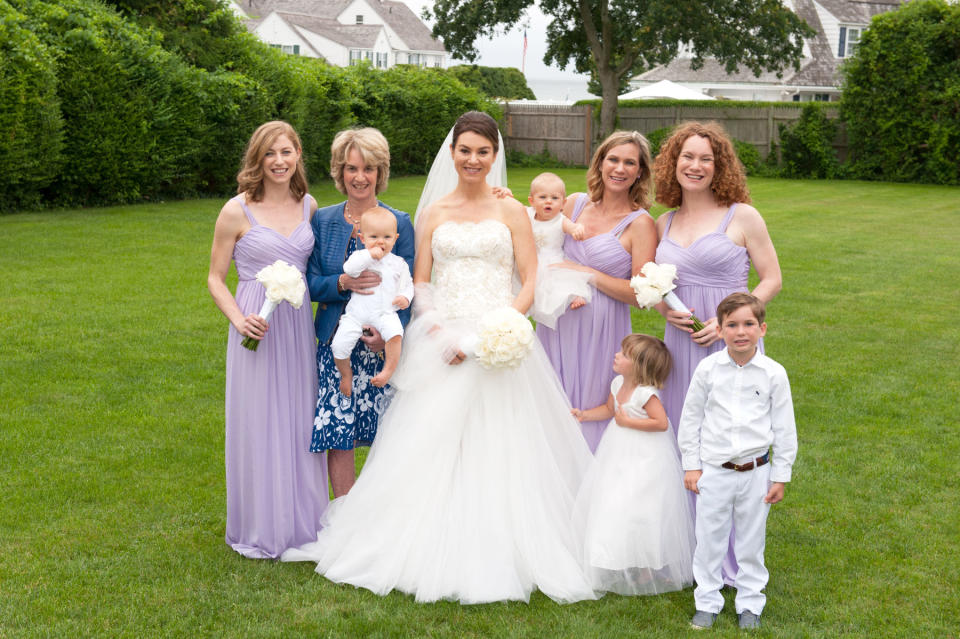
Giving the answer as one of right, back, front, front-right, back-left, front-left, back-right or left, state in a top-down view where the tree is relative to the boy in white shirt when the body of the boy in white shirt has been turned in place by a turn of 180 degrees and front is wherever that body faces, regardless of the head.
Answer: front

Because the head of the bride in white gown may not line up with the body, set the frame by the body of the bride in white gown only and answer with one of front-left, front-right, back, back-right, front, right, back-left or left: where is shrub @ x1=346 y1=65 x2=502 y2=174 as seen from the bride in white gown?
back

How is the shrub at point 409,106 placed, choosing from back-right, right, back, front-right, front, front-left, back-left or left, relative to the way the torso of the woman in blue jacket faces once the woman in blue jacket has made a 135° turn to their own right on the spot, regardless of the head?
front-right

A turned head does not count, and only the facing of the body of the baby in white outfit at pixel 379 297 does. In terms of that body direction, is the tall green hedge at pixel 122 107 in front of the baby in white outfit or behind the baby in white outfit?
behind

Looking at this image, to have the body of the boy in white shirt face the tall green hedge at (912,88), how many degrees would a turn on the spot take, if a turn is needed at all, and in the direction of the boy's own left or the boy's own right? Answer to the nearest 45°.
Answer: approximately 180°

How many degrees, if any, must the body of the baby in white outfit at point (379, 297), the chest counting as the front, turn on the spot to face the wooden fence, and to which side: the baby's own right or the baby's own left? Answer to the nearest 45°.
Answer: approximately 180°

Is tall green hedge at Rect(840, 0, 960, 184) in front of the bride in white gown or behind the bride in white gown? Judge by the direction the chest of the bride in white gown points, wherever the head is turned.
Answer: behind

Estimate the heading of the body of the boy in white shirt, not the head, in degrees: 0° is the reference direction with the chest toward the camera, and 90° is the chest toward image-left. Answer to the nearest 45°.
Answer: approximately 0°

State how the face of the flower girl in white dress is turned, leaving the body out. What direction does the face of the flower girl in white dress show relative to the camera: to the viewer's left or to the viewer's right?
to the viewer's left
